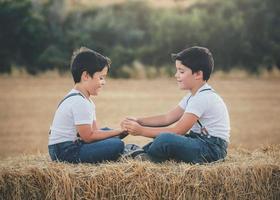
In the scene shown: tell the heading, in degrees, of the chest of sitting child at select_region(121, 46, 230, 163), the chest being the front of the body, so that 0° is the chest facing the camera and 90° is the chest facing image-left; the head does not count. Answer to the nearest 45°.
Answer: approximately 90°

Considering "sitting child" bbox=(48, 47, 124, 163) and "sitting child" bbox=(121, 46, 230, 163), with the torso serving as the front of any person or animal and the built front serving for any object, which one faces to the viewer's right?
"sitting child" bbox=(48, 47, 124, 163)

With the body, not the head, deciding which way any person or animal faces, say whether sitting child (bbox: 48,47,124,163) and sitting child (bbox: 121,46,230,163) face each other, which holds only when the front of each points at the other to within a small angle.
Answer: yes

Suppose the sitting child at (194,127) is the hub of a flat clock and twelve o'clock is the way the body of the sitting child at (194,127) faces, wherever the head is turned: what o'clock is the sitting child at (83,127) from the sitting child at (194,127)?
the sitting child at (83,127) is roughly at 12 o'clock from the sitting child at (194,127).

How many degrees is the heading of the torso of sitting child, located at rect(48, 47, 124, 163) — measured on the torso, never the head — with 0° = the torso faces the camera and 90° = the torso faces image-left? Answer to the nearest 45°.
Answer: approximately 270°

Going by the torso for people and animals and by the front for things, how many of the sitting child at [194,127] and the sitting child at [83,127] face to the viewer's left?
1

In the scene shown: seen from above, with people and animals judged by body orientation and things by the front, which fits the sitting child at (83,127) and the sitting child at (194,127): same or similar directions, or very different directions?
very different directions

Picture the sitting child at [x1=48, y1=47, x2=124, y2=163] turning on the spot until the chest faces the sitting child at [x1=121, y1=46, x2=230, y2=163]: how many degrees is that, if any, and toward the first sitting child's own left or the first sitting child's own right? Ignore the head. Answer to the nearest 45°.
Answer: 0° — they already face them
